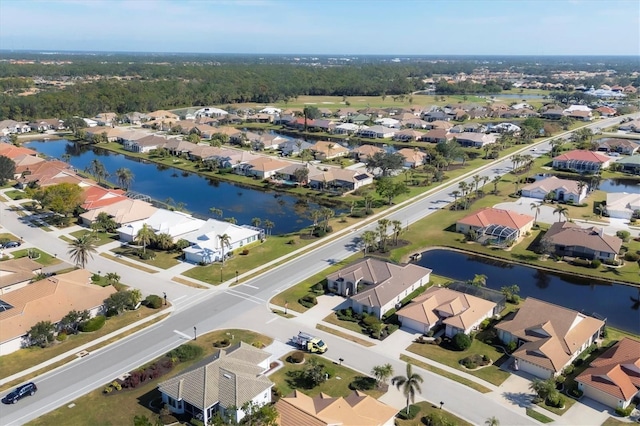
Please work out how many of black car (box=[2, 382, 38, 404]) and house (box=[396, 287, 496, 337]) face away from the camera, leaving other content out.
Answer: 0

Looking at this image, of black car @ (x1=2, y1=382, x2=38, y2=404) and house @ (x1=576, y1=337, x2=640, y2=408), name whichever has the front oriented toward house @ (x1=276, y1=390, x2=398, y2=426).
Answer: house @ (x1=576, y1=337, x2=640, y2=408)

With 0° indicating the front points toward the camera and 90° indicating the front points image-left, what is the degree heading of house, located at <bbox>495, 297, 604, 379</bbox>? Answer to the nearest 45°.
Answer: approximately 45°

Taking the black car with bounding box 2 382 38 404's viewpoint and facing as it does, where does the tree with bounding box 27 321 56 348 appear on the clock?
The tree is roughly at 5 o'clock from the black car.

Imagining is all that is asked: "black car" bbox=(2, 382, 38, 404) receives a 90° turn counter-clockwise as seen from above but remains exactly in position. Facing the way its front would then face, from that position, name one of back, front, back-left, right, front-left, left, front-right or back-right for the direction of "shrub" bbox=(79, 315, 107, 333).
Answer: left

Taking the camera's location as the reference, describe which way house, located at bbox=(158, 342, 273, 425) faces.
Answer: facing away from the viewer and to the right of the viewer

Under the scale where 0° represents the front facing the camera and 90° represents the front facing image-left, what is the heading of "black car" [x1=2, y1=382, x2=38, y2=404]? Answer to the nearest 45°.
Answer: approximately 45°

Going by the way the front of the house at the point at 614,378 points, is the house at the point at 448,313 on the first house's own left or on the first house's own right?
on the first house's own right

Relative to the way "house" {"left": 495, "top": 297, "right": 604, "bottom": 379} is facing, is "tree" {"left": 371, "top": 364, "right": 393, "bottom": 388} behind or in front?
in front

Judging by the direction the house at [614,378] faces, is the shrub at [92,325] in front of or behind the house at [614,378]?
in front
